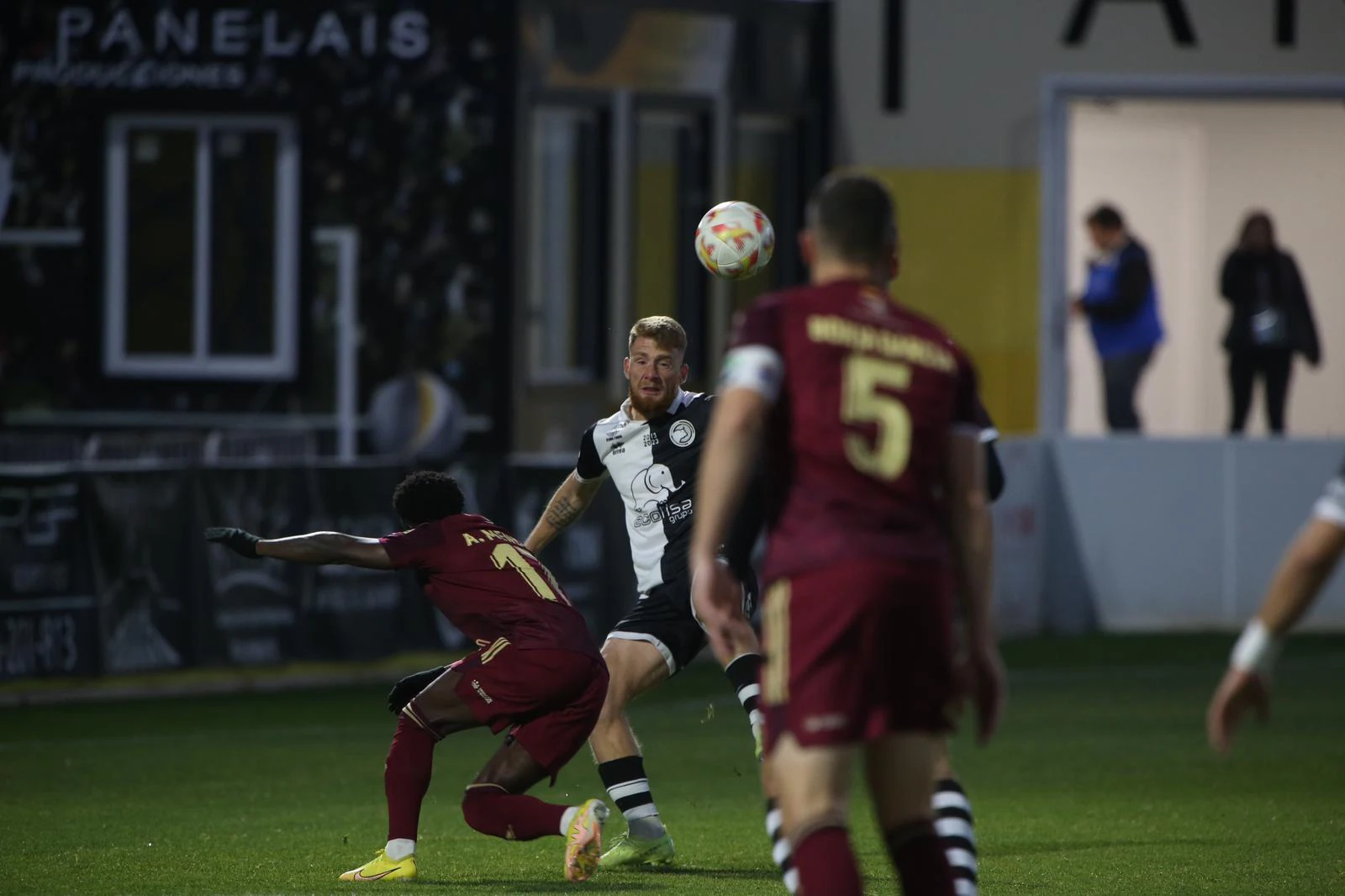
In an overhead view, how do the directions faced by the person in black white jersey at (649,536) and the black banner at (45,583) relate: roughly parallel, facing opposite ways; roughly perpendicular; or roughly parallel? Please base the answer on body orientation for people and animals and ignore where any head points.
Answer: roughly parallel

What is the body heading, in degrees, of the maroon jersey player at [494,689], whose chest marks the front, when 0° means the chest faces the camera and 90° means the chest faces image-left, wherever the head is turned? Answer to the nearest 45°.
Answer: approximately 135°

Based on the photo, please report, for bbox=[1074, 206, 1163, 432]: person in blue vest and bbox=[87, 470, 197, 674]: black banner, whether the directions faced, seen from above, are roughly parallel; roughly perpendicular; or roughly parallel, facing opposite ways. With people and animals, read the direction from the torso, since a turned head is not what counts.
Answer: roughly perpendicular

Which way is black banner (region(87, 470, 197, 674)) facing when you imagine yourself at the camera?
facing the viewer

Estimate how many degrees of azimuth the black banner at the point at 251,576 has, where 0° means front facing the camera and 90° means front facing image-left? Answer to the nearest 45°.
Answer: approximately 0°

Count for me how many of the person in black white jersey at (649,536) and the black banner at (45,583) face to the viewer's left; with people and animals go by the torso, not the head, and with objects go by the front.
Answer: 0

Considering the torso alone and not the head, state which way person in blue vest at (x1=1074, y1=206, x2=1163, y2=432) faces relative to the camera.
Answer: to the viewer's left

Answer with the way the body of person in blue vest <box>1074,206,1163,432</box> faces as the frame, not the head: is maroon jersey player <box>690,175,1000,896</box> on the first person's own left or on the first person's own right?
on the first person's own left

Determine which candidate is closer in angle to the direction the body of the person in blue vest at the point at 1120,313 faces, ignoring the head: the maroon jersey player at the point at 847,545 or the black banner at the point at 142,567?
the black banner

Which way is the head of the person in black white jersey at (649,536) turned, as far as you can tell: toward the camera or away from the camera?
toward the camera

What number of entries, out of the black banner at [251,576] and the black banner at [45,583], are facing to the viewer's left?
0

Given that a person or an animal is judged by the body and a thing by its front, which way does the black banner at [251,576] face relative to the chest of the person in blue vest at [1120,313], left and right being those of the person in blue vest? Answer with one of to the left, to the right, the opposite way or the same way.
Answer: to the left

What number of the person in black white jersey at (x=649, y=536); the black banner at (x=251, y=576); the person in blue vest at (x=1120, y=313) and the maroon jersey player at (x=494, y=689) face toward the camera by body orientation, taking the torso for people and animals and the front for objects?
2

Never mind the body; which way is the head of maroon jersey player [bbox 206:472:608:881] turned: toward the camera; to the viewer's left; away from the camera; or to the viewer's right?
away from the camera

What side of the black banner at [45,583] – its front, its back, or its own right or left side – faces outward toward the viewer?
front

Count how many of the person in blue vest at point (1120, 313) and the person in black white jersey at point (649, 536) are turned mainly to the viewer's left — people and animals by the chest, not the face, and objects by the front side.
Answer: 1

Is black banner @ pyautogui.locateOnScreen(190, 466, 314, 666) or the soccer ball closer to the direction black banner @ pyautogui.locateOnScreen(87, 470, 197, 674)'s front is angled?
the soccer ball
